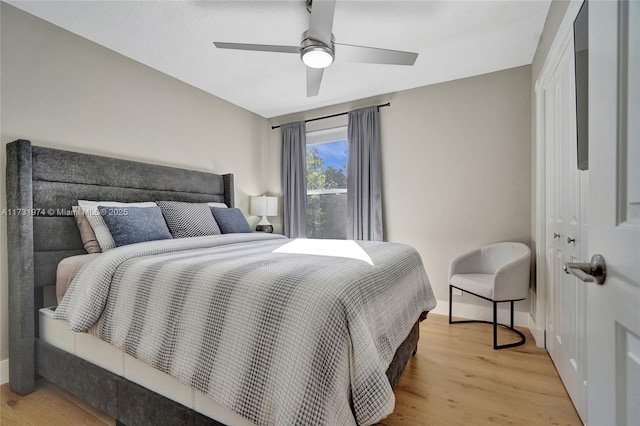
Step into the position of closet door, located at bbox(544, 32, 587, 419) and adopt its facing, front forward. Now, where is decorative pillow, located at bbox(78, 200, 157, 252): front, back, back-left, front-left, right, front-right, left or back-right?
front-left

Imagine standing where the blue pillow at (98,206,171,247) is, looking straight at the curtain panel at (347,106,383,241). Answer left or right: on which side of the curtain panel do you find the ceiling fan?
right

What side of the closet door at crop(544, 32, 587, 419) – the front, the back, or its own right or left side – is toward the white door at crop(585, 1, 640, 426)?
left

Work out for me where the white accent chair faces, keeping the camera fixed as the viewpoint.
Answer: facing the viewer and to the left of the viewer

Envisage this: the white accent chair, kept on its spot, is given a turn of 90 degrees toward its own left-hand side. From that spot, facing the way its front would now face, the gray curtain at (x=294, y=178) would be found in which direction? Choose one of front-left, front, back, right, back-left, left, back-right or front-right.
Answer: back-right

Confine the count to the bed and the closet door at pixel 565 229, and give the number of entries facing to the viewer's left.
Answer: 1

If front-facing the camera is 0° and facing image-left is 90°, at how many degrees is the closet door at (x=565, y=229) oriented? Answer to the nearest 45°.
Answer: approximately 90°

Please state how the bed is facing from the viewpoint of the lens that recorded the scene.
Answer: facing the viewer and to the right of the viewer

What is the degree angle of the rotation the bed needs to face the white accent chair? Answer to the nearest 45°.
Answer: approximately 45° to its left

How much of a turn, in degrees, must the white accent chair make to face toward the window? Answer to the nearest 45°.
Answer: approximately 45° to its right

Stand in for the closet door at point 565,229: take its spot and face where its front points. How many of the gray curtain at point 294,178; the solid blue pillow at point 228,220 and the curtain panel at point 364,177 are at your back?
0

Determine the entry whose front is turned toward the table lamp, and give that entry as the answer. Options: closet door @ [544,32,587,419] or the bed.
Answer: the closet door
